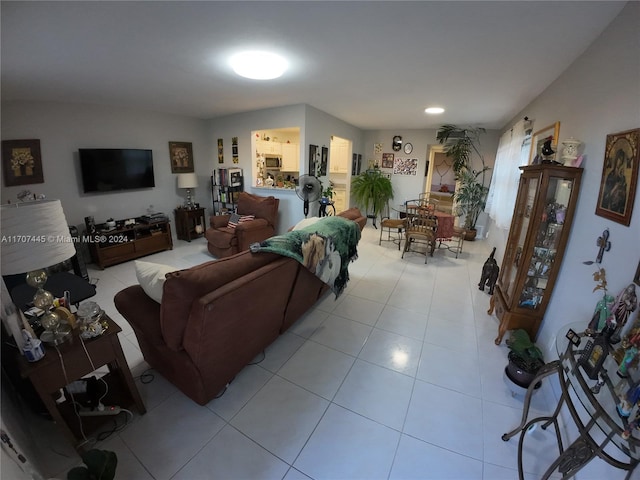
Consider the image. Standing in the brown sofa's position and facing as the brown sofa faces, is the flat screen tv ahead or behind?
ahead

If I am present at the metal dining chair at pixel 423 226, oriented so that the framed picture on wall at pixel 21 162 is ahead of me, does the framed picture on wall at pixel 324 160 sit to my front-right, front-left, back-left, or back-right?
front-right

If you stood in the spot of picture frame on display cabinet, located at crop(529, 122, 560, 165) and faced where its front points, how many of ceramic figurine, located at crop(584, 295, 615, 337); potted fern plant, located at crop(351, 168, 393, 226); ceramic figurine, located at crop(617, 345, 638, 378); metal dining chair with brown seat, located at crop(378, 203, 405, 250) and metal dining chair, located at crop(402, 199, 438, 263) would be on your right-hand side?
3

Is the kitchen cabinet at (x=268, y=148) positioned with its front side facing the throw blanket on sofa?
yes

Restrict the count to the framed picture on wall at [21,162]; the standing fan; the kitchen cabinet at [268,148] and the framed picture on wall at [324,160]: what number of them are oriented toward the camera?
3

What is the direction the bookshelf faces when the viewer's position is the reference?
facing the viewer and to the left of the viewer

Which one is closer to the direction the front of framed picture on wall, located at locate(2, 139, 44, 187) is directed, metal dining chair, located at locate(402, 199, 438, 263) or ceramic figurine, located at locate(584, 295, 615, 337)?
the ceramic figurine

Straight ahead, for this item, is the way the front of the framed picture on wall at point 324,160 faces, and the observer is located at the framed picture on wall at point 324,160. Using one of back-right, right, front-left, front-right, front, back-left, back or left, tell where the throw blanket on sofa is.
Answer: right

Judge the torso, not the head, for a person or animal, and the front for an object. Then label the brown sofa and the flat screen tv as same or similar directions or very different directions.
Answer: very different directions

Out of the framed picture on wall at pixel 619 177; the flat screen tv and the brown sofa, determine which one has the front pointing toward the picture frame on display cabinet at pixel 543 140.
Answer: the flat screen tv

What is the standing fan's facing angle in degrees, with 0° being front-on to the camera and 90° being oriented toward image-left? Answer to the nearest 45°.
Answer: approximately 0°

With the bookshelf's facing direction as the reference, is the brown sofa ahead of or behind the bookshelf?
ahead

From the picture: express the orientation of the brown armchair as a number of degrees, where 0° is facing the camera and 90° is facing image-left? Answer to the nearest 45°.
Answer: approximately 45°

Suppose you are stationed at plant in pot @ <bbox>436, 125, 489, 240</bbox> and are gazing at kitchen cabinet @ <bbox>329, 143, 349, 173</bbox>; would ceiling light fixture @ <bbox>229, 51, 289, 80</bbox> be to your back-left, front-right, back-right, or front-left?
front-left

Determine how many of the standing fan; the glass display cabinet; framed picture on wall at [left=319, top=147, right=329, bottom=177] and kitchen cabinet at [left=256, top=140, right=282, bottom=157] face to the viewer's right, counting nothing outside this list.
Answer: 1

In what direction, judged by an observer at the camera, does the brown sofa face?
facing away from the viewer and to the left of the viewer
